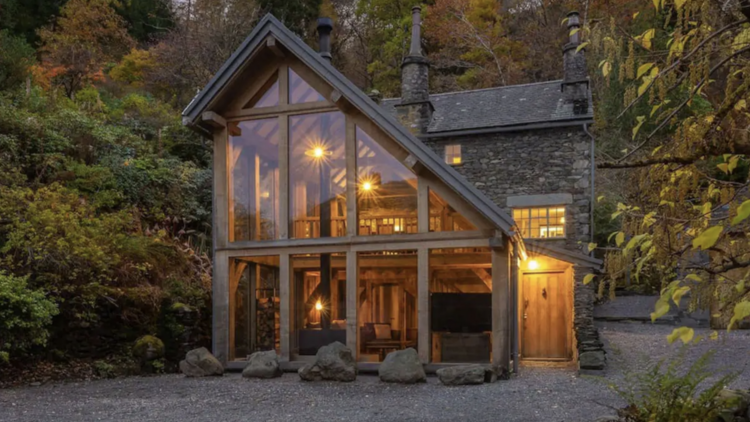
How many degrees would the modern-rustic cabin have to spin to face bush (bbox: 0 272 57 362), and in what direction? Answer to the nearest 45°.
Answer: approximately 45° to its right

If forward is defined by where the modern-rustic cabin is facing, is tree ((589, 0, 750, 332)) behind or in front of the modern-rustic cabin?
in front

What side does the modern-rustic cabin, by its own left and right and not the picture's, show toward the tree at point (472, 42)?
back

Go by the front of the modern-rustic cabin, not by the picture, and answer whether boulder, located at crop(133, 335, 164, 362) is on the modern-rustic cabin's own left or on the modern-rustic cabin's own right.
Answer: on the modern-rustic cabin's own right

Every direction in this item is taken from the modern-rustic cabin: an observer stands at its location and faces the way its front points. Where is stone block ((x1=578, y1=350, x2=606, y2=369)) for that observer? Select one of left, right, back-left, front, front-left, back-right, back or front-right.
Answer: left

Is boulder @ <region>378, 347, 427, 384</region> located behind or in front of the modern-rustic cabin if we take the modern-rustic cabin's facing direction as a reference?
in front

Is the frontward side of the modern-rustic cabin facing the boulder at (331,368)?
yes

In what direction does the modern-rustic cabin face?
toward the camera

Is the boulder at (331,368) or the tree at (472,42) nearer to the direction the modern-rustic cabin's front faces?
the boulder

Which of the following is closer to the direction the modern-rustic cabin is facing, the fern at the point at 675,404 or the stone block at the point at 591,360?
the fern
